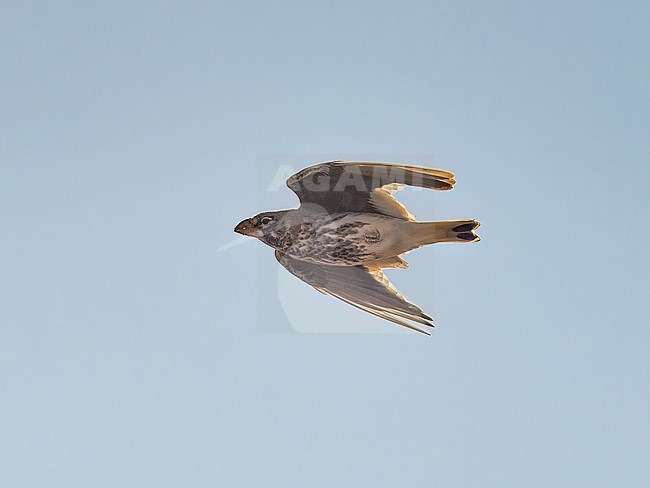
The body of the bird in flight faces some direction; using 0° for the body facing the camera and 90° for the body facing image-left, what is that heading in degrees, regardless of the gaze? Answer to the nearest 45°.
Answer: approximately 90°
